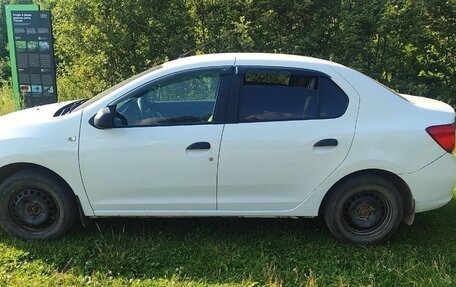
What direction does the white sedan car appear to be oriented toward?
to the viewer's left
